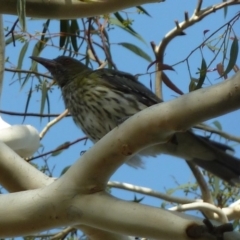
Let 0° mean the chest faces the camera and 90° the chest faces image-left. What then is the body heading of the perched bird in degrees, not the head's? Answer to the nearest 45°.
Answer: approximately 90°
